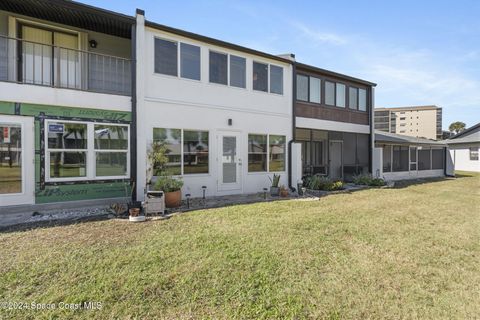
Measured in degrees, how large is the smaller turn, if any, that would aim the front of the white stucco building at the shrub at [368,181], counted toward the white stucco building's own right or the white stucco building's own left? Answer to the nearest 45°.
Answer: approximately 45° to the white stucco building's own left

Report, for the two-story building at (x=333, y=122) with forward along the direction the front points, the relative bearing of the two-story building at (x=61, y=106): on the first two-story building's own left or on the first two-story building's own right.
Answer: on the first two-story building's own right

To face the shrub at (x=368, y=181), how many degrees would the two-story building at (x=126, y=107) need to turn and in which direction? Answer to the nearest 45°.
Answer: approximately 45° to its left

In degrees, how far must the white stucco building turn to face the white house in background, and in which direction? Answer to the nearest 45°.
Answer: approximately 90° to its left

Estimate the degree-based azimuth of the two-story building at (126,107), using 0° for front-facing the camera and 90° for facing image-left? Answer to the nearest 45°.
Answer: approximately 315°

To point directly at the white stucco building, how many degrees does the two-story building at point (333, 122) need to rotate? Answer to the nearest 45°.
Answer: approximately 90° to its right

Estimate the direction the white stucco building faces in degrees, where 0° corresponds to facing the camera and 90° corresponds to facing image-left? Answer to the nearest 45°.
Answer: approximately 315°
